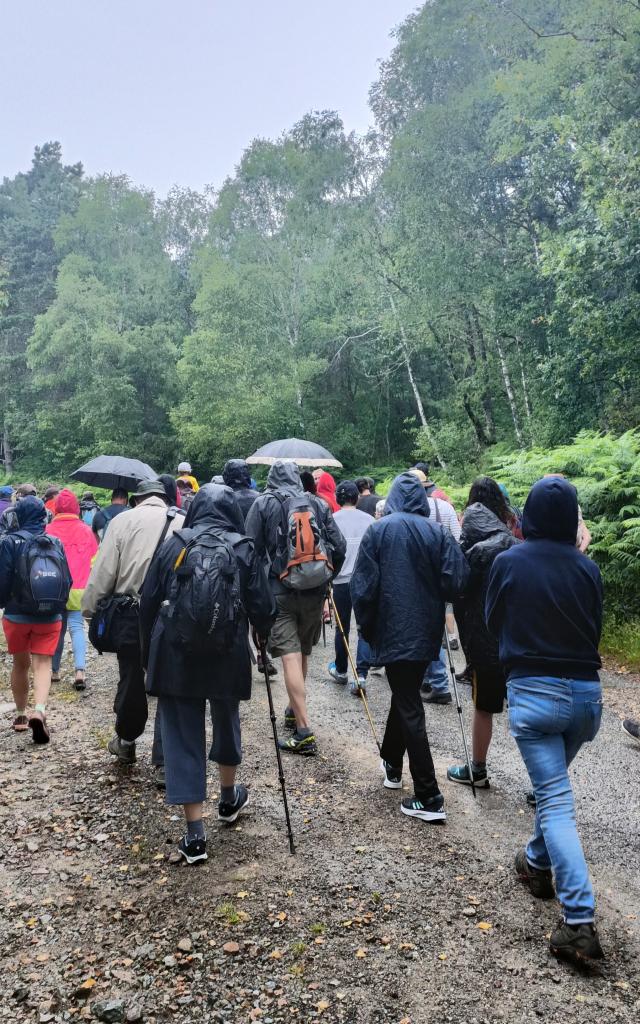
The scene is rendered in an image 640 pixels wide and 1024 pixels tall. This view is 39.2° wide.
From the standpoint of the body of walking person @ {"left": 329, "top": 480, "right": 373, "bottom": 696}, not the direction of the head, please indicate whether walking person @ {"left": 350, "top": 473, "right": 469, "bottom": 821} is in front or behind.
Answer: behind

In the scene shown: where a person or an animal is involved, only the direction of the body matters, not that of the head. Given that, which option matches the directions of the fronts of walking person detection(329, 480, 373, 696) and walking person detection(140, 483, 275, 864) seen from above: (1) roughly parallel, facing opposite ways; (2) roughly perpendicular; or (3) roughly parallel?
roughly parallel

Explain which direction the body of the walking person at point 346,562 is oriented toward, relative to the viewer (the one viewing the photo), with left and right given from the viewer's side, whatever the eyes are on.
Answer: facing away from the viewer

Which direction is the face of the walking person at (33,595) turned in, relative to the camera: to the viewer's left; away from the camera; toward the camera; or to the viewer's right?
away from the camera

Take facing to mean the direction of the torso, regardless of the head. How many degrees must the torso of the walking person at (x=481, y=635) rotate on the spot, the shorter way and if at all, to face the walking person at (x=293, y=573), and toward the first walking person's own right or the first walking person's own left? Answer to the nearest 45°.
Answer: approximately 45° to the first walking person's own left

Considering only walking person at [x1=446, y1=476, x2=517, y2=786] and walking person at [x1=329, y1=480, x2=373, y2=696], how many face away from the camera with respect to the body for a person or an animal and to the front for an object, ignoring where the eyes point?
2

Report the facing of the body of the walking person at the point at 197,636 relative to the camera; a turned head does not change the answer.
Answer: away from the camera

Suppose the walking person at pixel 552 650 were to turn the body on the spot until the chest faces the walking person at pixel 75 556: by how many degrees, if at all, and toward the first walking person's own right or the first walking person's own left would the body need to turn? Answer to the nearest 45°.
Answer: approximately 45° to the first walking person's own left

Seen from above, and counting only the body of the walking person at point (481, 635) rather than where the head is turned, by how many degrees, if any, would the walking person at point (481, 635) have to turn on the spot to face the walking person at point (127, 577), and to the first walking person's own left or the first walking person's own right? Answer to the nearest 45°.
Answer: approximately 90° to the first walking person's own left

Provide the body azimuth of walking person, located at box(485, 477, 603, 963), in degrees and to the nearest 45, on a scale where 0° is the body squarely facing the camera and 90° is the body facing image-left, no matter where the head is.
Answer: approximately 180°

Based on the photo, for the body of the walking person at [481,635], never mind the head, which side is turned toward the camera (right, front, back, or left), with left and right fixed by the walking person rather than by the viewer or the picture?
back

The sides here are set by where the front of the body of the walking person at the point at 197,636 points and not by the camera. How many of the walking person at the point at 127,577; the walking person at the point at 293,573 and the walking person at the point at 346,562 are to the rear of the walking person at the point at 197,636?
0

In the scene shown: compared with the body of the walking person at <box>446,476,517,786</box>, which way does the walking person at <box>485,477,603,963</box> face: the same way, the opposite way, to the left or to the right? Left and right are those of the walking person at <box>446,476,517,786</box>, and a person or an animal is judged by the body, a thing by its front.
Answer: the same way

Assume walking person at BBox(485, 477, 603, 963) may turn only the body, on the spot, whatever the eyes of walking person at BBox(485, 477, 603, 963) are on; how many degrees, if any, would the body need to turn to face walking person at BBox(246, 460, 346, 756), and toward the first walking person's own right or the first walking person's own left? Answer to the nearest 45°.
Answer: approximately 45° to the first walking person's own left
